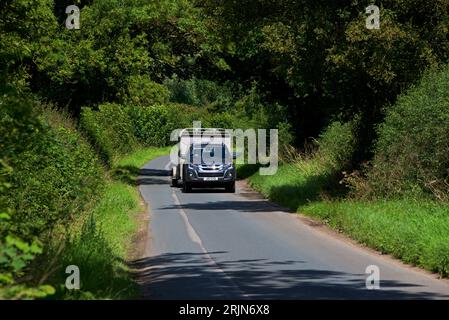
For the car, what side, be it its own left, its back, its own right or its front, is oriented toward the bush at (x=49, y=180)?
front

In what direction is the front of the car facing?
toward the camera

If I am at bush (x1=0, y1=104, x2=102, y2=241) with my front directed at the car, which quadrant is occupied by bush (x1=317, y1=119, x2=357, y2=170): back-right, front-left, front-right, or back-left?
front-right
